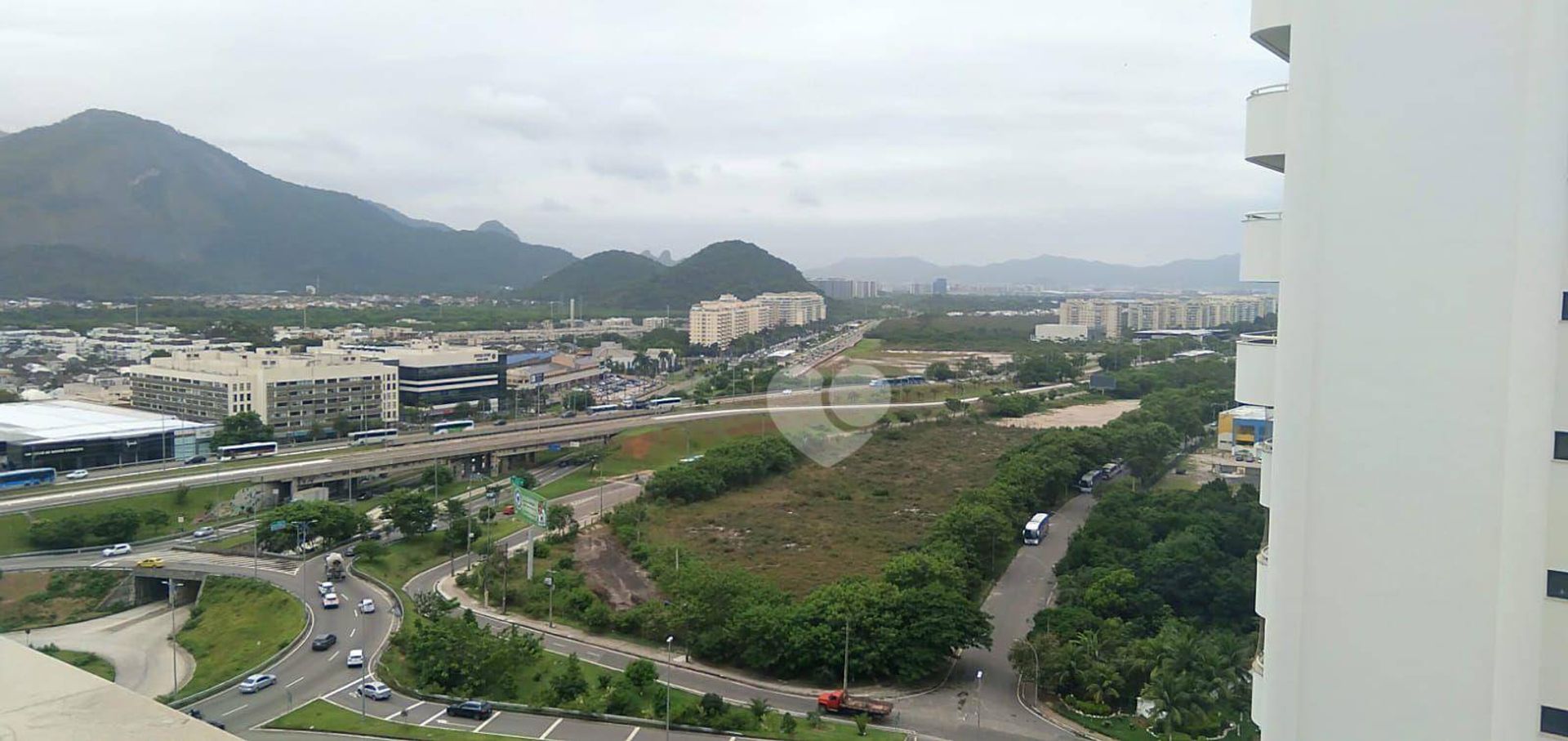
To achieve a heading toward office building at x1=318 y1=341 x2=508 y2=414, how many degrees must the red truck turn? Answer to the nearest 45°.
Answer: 0° — it already faces it

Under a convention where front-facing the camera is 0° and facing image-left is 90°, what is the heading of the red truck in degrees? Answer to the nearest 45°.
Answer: approximately 135°

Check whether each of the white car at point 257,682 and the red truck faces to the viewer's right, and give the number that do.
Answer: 0

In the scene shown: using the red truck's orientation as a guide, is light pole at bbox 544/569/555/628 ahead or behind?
ahead

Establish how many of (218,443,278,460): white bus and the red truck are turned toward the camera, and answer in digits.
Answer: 0

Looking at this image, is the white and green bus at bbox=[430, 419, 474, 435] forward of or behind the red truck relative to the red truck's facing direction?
forward

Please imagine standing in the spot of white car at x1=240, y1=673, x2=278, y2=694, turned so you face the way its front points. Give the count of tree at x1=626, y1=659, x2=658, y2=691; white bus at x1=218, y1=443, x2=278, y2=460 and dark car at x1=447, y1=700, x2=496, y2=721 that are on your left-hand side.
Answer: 2

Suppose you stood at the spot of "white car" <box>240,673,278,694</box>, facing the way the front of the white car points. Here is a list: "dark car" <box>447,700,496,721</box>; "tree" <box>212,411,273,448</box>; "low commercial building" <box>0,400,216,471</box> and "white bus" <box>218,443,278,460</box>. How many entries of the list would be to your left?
1
